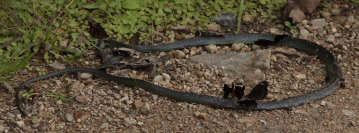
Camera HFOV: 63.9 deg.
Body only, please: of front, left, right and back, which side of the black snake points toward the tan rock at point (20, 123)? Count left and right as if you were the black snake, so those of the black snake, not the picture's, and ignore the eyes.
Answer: front

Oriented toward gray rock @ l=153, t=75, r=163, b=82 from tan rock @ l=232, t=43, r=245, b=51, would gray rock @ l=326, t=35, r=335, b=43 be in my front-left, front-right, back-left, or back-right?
back-left

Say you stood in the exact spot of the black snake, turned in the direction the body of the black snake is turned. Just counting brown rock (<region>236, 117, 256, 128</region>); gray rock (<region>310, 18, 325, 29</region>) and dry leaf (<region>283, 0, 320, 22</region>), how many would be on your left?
1

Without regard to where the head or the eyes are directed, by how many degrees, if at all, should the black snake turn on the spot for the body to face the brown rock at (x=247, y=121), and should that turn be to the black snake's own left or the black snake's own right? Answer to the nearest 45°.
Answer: approximately 90° to the black snake's own left

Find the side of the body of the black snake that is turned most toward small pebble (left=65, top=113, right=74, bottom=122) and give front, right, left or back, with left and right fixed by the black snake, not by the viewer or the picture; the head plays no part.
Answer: front

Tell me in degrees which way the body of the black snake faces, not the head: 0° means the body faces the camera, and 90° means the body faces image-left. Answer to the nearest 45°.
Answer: approximately 90°

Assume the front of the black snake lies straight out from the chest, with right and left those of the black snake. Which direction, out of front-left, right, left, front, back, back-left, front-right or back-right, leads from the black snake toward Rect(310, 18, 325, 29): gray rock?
back-right

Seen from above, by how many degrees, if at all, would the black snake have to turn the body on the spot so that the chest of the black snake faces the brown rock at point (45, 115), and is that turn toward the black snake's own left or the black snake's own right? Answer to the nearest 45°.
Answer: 0° — it already faces it
